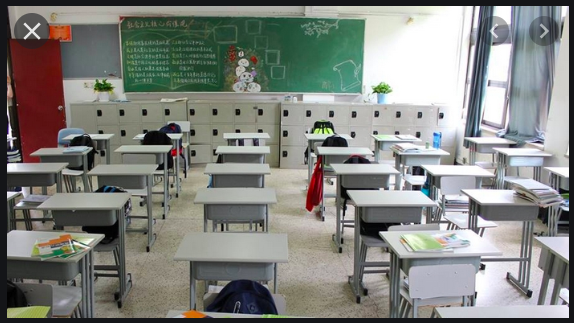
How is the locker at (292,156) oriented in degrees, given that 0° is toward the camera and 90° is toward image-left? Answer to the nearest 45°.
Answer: approximately 0°

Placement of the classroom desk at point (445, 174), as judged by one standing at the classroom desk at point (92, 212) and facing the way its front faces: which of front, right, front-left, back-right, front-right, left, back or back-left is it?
right

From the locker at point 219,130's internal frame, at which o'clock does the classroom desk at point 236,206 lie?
The classroom desk is roughly at 12 o'clock from the locker.

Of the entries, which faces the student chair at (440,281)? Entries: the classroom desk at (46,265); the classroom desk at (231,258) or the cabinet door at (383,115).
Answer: the cabinet door

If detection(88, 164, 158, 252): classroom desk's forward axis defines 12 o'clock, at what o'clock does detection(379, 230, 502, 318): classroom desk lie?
detection(379, 230, 502, 318): classroom desk is roughly at 11 o'clock from detection(88, 164, 158, 252): classroom desk.

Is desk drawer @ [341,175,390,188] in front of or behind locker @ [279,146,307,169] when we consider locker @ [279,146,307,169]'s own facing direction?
in front

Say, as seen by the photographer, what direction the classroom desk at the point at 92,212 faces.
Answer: facing away from the viewer

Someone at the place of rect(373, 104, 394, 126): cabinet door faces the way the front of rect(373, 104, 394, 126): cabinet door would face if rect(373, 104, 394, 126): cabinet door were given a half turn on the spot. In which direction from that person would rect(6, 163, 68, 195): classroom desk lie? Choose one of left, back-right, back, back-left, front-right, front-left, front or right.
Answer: back-left

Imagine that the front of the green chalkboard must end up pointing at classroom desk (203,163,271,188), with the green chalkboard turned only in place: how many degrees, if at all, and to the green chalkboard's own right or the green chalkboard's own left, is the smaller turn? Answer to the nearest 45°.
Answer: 0° — it already faces it

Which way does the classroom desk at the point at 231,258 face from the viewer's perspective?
away from the camera

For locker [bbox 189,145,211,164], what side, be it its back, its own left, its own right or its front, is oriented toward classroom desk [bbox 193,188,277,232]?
front

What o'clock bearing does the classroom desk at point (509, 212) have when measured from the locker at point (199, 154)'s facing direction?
The classroom desk is roughly at 11 o'clock from the locker.

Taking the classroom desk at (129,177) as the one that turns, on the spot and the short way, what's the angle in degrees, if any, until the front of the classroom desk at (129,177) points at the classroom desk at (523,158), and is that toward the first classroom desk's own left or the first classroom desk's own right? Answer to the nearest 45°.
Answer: approximately 90° to the first classroom desk's own left

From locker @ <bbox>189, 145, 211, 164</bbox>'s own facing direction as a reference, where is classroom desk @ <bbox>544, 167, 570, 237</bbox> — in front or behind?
in front
